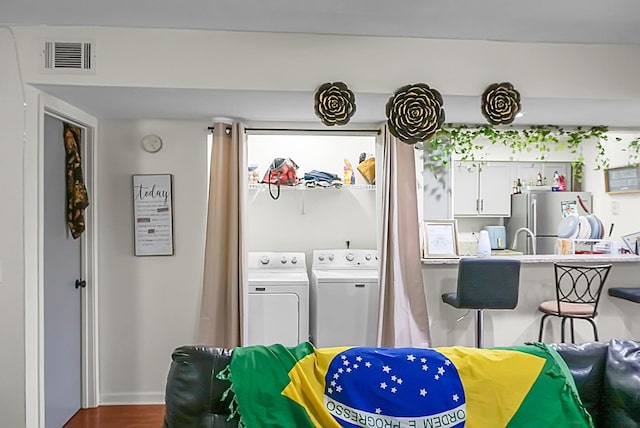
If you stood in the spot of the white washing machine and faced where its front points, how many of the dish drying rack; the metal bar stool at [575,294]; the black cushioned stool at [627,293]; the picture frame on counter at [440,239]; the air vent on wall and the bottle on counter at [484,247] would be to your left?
5

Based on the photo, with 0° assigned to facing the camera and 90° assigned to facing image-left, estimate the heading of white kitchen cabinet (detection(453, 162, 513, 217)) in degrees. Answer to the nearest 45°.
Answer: approximately 0°

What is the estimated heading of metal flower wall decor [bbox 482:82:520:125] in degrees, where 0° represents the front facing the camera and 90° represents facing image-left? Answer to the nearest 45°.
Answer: approximately 0°

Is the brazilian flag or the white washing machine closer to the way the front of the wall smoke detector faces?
the brazilian flag

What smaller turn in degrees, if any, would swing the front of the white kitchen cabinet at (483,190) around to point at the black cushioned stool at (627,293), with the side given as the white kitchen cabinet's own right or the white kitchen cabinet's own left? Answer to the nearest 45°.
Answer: approximately 45° to the white kitchen cabinet's own left

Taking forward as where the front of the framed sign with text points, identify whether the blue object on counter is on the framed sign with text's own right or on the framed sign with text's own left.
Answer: on the framed sign with text's own left
